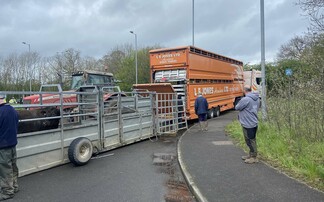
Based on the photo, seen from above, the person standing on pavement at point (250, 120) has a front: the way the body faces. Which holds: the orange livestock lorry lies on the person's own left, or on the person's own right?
on the person's own right

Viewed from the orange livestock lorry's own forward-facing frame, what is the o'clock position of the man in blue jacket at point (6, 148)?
The man in blue jacket is roughly at 5 o'clock from the orange livestock lorry.

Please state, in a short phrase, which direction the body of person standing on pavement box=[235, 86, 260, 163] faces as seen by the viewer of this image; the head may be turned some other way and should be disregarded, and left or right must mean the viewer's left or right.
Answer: facing to the left of the viewer

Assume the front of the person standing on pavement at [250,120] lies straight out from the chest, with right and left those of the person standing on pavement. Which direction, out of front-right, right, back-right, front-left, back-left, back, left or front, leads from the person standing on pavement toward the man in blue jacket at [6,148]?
front-left

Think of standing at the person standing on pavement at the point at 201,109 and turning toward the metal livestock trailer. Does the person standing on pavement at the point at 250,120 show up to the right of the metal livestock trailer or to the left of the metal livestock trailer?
left

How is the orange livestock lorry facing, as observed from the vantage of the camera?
facing away from the viewer and to the right of the viewer

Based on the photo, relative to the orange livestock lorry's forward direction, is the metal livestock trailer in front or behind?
behind
